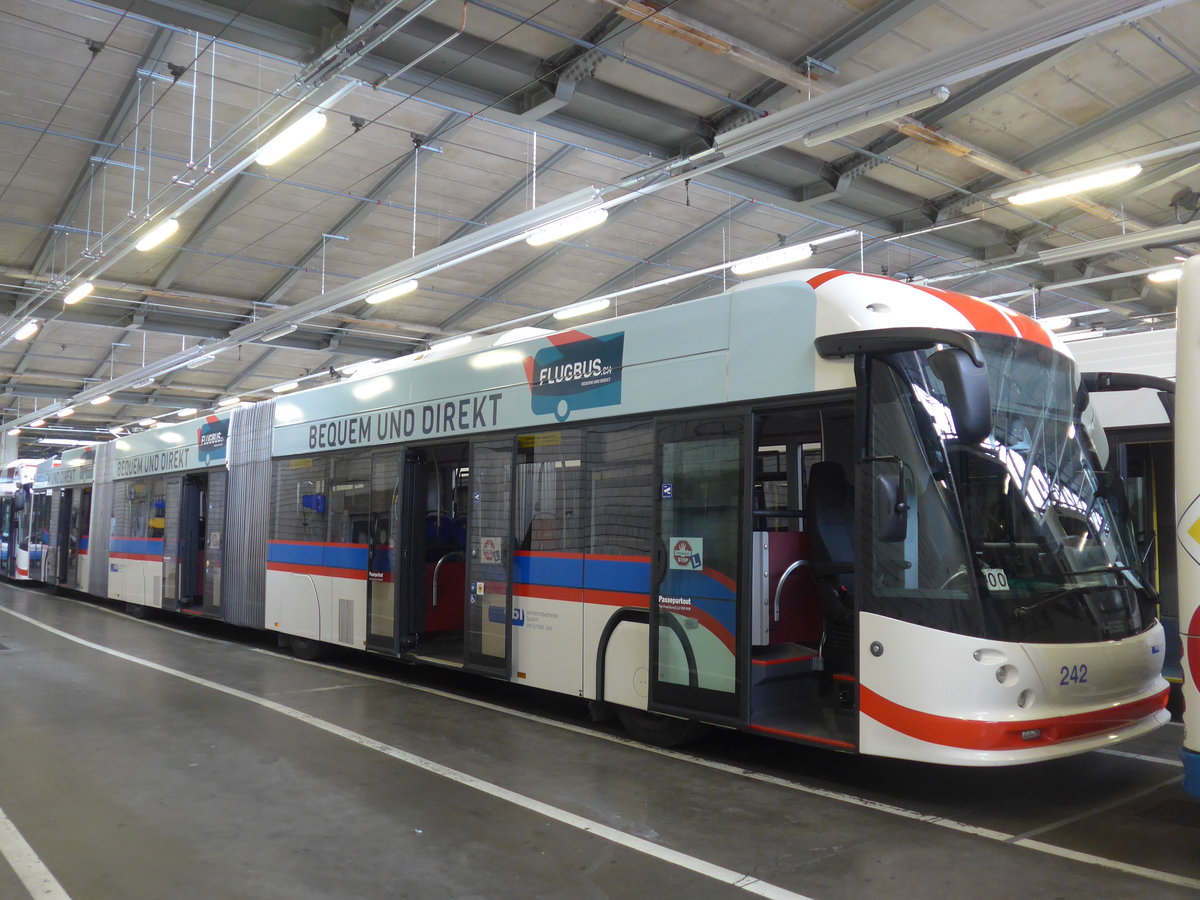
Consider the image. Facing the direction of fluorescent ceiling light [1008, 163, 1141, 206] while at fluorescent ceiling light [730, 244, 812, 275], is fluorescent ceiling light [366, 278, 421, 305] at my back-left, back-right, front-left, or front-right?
back-right

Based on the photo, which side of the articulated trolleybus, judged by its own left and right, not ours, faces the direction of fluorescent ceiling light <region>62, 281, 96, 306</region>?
back

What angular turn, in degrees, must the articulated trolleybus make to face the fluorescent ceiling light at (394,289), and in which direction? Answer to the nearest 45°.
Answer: approximately 180°

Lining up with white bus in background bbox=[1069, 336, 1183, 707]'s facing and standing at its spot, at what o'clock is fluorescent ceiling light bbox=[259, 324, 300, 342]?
The fluorescent ceiling light is roughly at 5 o'clock from the white bus in background.

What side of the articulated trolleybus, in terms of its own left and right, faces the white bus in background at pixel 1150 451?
left

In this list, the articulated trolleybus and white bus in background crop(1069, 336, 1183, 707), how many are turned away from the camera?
0

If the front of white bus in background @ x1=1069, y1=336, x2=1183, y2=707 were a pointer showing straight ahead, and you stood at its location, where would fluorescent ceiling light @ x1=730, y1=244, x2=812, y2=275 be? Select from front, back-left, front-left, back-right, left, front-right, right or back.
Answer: back

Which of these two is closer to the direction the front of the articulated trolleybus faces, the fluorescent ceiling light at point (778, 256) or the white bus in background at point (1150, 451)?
the white bus in background

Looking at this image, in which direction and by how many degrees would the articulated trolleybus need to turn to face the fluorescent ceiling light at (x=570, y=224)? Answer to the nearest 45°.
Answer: approximately 135° to its left

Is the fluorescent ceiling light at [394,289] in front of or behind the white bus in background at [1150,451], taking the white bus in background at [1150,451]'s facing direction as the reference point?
behind
